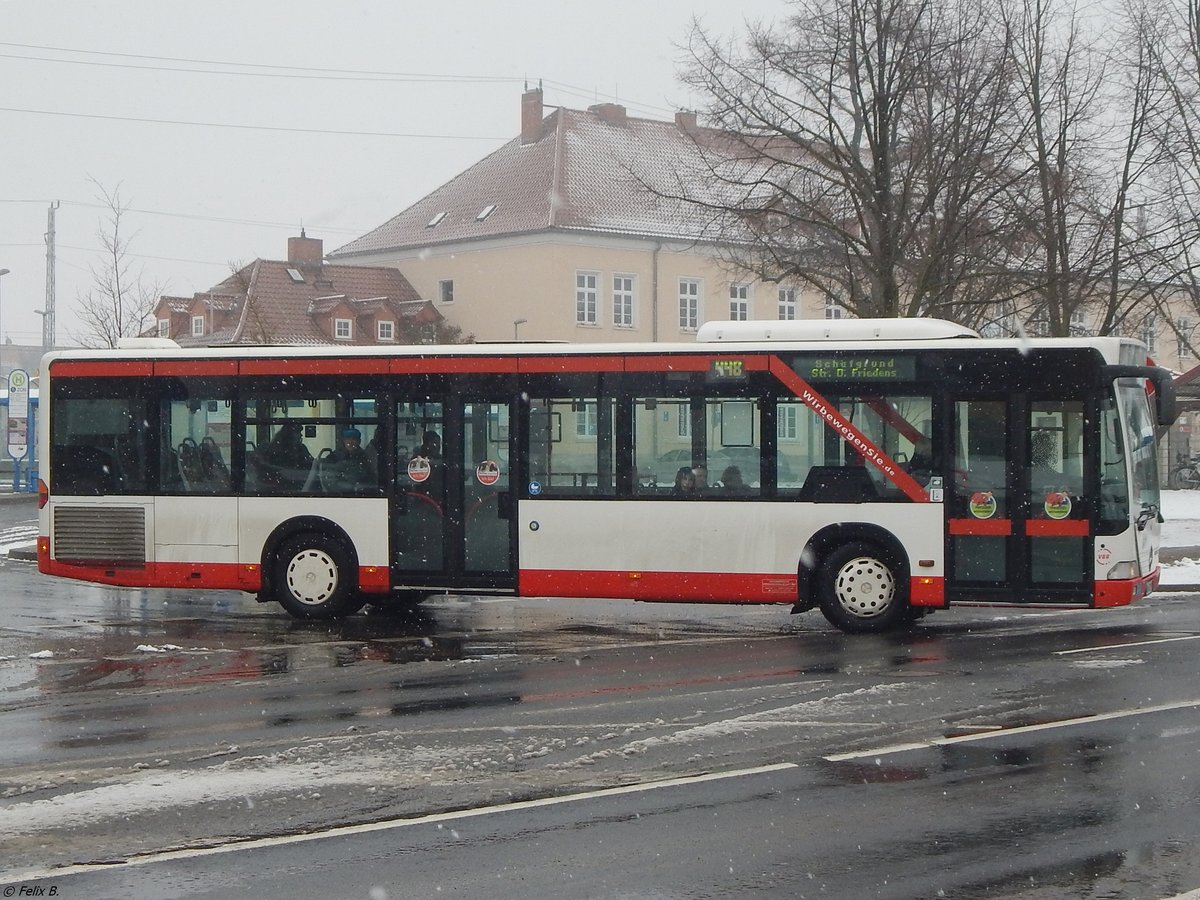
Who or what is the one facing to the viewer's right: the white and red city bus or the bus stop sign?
the white and red city bus

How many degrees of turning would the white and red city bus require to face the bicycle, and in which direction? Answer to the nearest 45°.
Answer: approximately 45° to its left

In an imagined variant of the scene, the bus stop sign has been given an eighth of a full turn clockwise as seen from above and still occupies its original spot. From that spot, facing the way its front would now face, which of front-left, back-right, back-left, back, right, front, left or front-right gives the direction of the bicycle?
back-left

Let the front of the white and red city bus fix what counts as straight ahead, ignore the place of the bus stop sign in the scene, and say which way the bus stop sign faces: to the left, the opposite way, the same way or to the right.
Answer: to the right

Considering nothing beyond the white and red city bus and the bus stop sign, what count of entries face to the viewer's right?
1

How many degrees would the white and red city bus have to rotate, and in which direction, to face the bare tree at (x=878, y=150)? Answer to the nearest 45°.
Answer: approximately 90° to its left

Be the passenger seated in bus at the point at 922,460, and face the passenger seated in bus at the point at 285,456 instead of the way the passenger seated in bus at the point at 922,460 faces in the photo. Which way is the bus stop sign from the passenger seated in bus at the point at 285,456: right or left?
right

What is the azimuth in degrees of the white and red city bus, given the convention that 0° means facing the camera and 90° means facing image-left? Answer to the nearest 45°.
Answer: approximately 270°

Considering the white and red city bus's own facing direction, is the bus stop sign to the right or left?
on its left

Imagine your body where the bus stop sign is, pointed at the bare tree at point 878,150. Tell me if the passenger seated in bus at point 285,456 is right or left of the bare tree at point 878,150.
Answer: right

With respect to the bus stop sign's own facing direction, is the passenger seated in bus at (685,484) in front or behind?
in front

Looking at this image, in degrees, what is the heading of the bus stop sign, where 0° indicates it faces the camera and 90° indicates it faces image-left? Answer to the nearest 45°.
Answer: approximately 0°
